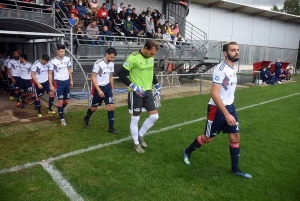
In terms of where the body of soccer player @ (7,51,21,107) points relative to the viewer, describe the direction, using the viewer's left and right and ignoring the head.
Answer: facing the viewer and to the right of the viewer

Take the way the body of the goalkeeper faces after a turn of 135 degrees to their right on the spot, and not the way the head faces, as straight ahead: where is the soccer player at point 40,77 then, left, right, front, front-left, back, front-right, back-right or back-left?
front-right

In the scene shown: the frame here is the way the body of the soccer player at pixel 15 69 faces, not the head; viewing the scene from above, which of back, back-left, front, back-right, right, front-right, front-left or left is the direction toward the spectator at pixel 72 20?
left

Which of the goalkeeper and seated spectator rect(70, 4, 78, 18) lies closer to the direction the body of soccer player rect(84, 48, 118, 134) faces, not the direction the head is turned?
the goalkeeper

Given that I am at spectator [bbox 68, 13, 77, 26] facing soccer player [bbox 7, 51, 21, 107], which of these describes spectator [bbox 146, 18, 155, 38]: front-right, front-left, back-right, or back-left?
back-left

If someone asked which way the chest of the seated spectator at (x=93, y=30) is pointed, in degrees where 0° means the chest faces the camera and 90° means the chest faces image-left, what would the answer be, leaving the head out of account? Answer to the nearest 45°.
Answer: approximately 315°

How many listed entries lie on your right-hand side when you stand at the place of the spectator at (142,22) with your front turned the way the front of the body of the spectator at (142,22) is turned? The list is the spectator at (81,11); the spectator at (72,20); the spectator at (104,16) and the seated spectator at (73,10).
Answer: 4

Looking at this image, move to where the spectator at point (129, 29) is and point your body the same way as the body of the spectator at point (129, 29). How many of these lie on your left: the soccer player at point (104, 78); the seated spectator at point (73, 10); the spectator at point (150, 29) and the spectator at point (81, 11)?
1

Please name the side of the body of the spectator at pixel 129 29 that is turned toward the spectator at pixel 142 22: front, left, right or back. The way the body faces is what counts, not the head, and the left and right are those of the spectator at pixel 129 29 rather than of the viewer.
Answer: left

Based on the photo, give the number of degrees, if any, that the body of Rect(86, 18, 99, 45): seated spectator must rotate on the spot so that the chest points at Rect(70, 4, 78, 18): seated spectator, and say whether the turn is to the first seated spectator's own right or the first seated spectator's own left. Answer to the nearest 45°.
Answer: approximately 180°

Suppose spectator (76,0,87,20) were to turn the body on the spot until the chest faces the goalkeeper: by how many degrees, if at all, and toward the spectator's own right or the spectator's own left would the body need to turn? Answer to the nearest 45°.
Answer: approximately 45° to the spectator's own right
